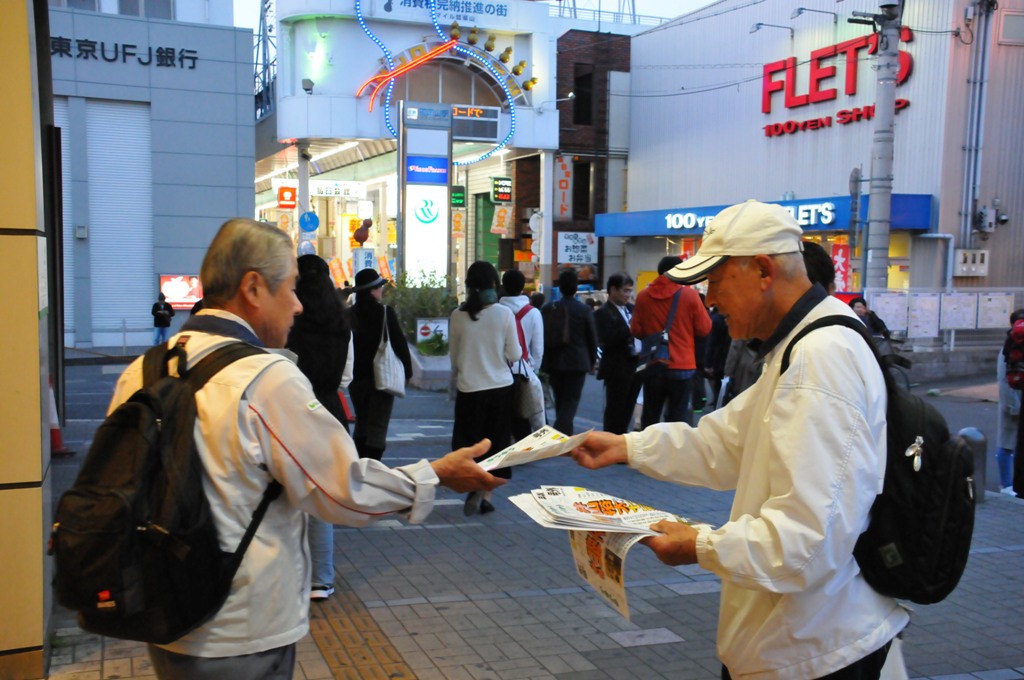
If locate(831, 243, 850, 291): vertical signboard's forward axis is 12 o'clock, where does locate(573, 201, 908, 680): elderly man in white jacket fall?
The elderly man in white jacket is roughly at 12 o'clock from the vertical signboard.

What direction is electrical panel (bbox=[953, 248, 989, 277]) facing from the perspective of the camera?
toward the camera

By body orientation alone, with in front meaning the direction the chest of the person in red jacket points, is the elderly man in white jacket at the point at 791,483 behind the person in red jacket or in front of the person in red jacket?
behind

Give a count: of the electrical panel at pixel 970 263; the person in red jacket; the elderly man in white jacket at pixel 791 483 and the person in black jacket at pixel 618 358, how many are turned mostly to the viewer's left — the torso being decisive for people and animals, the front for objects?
1

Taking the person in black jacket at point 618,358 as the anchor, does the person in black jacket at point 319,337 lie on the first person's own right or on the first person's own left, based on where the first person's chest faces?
on the first person's own right

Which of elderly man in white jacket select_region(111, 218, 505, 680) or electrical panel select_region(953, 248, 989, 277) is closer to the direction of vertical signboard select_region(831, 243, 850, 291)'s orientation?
the elderly man in white jacket

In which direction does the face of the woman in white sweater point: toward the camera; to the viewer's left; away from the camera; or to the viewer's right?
away from the camera

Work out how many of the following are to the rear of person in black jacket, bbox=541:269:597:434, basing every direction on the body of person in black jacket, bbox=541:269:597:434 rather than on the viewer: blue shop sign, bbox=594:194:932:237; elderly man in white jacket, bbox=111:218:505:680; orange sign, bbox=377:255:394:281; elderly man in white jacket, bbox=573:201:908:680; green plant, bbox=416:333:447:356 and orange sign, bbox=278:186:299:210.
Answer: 2

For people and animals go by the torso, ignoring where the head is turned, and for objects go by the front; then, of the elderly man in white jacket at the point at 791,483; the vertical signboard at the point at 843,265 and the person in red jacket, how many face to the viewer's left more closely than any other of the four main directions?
1

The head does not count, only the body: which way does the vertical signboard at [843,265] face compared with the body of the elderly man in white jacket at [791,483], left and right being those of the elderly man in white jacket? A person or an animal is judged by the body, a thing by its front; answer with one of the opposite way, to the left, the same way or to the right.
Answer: to the left

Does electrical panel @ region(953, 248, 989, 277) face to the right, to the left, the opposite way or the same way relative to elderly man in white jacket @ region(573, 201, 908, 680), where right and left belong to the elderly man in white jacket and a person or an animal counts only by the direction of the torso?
to the left

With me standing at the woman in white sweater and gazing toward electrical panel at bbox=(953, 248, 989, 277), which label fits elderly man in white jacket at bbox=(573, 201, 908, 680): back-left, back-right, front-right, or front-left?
back-right

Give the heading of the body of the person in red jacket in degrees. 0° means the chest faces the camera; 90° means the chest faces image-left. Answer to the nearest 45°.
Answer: approximately 180°

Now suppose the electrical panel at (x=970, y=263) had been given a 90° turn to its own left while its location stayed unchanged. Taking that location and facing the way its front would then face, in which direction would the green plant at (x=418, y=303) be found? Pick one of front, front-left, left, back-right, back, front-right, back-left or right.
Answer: back-right

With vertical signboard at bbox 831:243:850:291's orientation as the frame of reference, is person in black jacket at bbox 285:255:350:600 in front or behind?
in front

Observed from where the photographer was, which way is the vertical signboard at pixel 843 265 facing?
facing the viewer

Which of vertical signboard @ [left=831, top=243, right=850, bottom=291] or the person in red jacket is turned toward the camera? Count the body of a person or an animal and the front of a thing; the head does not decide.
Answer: the vertical signboard

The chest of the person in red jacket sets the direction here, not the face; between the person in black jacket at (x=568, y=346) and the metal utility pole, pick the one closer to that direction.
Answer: the metal utility pole

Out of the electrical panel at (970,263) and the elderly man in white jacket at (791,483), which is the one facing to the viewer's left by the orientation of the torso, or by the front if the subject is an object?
the elderly man in white jacket

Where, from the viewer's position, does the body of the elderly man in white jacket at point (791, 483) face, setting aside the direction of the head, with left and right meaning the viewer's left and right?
facing to the left of the viewer
